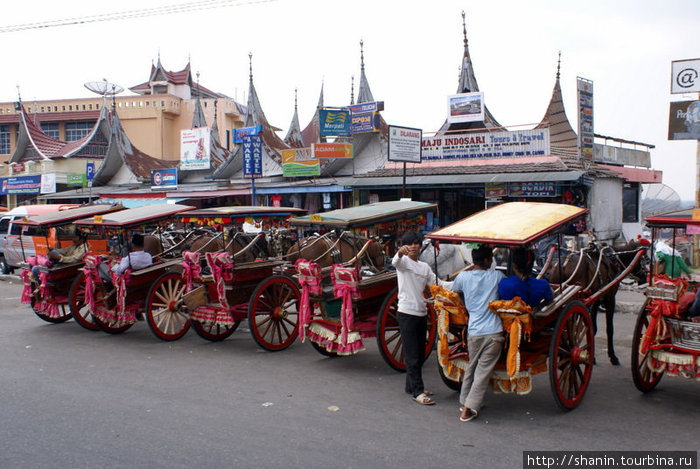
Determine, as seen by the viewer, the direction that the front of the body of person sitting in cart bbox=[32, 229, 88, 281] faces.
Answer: to the viewer's left

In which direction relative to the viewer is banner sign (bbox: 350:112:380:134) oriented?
toward the camera

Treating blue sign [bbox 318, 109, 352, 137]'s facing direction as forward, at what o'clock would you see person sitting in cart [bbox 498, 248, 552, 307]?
The person sitting in cart is roughly at 12 o'clock from the blue sign.

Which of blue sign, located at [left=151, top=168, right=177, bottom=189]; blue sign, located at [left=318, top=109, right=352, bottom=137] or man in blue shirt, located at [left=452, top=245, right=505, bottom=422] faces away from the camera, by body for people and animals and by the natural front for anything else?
the man in blue shirt

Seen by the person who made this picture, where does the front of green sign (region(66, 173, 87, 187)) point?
facing the viewer

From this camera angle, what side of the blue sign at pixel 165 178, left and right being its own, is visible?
front

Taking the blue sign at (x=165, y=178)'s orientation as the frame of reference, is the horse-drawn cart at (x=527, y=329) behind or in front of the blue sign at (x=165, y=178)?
in front

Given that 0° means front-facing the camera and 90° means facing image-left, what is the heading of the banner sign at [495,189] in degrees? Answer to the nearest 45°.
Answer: approximately 0°

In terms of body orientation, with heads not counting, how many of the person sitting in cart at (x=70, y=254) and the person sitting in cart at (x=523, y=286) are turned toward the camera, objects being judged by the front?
0

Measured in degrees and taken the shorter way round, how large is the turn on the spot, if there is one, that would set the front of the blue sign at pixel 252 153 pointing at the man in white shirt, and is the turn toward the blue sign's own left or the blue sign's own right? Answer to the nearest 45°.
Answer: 0° — it already faces them

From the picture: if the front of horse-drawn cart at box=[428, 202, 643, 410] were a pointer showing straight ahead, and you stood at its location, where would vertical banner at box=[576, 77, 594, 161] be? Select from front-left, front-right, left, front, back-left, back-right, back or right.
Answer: front-left

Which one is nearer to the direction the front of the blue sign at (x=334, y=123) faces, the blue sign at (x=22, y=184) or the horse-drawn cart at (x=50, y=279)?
the horse-drawn cart

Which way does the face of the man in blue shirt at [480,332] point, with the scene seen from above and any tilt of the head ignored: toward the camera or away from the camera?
away from the camera
